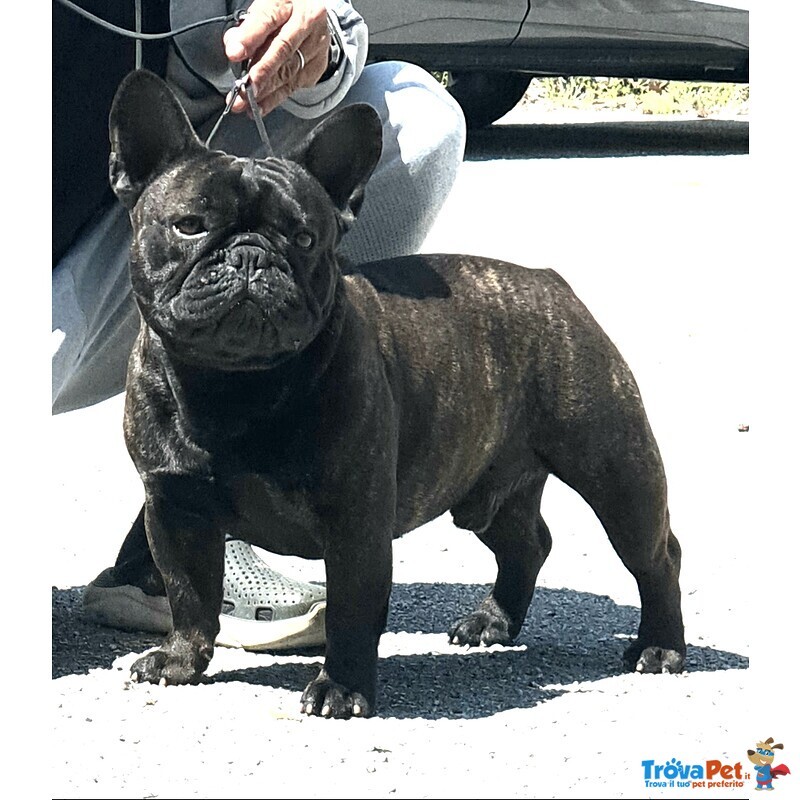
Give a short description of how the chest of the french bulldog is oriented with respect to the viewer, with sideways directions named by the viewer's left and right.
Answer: facing the viewer and to the left of the viewer

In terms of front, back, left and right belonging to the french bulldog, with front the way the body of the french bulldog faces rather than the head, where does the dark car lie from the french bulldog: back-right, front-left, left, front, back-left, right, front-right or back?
back-right
